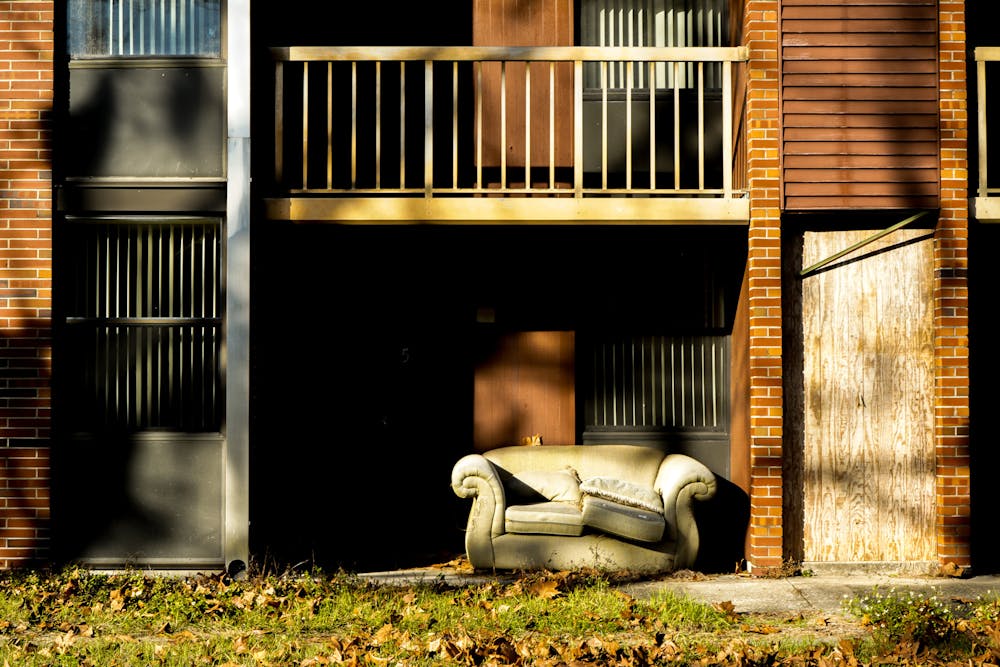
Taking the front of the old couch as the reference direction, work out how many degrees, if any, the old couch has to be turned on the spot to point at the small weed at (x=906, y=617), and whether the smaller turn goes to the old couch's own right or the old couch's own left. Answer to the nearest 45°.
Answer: approximately 45° to the old couch's own left

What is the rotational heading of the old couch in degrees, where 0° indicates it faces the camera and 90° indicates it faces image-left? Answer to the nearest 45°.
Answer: approximately 0°

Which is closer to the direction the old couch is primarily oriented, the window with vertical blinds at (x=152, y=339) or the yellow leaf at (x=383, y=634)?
the yellow leaf

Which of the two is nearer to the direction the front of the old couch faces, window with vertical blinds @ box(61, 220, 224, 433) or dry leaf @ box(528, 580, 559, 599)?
the dry leaf

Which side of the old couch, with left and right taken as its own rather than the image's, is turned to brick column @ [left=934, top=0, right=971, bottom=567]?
left

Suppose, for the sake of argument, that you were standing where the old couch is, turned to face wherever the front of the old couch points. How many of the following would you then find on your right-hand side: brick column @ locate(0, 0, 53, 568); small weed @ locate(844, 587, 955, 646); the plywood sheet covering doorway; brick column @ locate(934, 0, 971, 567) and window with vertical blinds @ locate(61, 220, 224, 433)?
2

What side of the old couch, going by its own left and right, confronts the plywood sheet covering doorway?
left

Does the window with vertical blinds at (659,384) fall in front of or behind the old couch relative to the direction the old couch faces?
behind

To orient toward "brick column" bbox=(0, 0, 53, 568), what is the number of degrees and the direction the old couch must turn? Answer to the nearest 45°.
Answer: approximately 90° to its right

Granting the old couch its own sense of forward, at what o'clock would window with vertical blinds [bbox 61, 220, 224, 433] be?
The window with vertical blinds is roughly at 3 o'clock from the old couch.

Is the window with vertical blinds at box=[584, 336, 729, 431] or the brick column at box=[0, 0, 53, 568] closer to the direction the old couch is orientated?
the brick column
